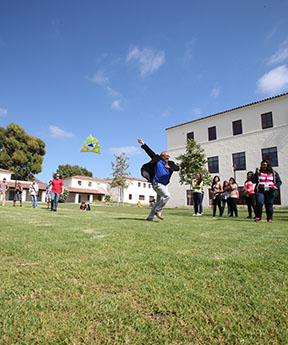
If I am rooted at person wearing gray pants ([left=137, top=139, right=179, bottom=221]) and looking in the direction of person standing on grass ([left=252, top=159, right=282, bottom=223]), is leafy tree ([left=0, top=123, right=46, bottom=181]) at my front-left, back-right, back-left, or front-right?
back-left

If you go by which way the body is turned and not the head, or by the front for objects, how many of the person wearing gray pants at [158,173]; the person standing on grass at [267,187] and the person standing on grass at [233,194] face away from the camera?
0

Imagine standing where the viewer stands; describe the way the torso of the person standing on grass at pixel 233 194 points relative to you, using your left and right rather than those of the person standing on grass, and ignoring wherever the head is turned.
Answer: facing the viewer and to the left of the viewer

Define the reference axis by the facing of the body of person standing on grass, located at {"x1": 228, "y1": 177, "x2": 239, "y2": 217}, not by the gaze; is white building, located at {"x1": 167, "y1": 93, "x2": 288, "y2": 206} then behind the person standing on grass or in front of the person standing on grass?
behind

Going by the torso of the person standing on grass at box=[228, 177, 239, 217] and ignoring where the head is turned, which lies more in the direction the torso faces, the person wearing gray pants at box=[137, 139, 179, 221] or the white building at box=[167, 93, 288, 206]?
the person wearing gray pants

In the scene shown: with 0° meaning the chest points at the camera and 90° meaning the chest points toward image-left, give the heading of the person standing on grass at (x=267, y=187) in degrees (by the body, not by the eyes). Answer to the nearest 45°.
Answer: approximately 0°

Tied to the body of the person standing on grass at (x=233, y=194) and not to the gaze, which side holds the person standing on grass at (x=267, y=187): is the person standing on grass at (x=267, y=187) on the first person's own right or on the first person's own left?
on the first person's own left

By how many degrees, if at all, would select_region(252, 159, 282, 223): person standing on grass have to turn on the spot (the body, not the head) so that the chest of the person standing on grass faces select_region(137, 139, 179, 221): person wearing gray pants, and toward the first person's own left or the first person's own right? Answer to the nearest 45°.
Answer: approximately 45° to the first person's own right

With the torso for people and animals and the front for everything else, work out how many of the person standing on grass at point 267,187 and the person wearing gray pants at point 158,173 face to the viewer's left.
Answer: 0

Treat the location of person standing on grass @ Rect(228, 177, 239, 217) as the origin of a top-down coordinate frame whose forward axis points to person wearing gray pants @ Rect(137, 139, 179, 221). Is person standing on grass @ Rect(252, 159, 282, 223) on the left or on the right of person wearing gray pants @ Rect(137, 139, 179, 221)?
left

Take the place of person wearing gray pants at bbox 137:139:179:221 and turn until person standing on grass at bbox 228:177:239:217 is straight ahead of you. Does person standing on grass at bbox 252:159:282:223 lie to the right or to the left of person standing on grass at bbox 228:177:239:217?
right
